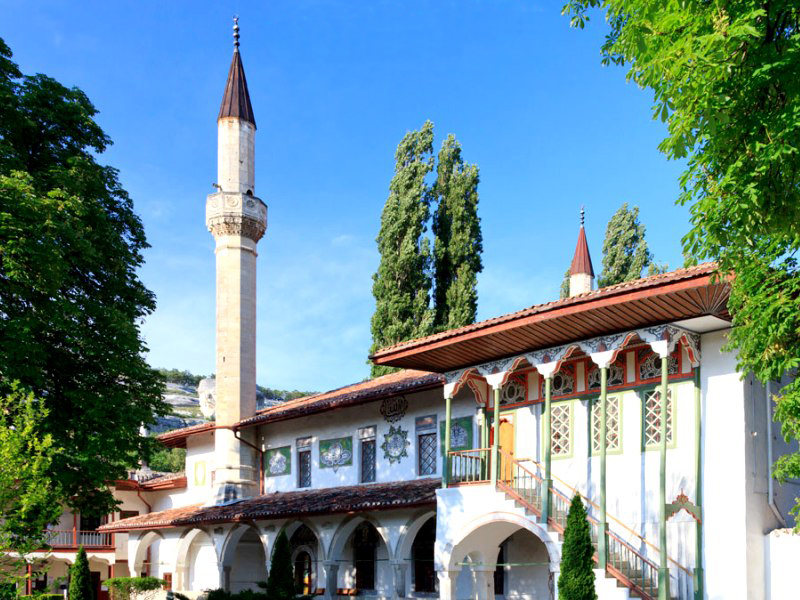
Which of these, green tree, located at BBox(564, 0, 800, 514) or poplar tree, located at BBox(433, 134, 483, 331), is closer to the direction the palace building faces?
the green tree

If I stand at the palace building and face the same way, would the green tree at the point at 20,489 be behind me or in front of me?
in front

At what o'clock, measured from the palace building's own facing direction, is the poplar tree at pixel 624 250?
The poplar tree is roughly at 5 o'clock from the palace building.

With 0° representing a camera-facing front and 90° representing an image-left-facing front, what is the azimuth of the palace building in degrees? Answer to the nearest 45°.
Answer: approximately 45°

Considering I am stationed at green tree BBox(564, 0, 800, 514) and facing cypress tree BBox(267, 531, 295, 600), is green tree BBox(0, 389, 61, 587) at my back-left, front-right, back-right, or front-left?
front-left

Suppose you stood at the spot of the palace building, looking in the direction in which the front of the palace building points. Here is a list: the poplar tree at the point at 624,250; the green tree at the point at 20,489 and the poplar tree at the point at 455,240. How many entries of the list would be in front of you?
1

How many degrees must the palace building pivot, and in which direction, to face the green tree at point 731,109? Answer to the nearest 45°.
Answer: approximately 45° to its left

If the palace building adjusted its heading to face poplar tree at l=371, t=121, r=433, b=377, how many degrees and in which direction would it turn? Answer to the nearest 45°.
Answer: approximately 135° to its right

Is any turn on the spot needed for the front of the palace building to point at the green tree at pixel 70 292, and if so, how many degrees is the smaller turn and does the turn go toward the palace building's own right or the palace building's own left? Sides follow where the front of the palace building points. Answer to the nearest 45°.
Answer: approximately 45° to the palace building's own right

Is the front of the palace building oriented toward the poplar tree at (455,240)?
no

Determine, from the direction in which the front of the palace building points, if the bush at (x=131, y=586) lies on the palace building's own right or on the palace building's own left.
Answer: on the palace building's own right
